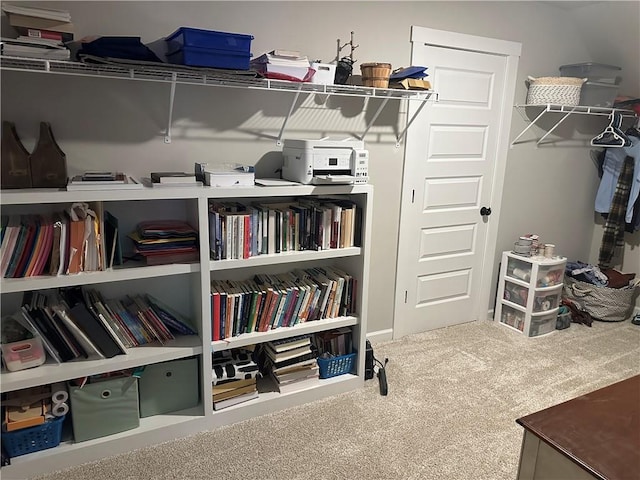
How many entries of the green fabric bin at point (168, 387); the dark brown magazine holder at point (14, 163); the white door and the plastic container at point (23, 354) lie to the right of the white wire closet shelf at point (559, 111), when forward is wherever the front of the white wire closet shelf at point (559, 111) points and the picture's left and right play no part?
4

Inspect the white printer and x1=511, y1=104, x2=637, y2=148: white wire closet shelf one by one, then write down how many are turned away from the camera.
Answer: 0

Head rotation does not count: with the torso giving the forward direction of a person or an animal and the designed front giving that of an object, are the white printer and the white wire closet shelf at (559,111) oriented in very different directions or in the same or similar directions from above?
same or similar directions

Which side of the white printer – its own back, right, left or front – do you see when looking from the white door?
left

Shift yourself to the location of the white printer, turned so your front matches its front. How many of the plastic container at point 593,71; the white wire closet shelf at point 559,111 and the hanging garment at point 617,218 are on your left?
3

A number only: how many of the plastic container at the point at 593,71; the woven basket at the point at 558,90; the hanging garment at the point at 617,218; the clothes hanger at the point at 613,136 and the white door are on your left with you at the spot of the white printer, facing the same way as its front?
5

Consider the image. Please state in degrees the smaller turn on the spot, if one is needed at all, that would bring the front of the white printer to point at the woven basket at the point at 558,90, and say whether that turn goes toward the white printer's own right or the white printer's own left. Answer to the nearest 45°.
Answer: approximately 90° to the white printer's own left

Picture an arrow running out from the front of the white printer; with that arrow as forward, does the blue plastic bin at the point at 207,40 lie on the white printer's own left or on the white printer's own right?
on the white printer's own right

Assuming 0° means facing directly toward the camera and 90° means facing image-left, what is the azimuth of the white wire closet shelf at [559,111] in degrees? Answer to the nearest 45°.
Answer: approximately 315°

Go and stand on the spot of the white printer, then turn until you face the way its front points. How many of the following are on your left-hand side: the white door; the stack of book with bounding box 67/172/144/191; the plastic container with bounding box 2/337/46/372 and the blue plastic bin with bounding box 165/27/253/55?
1

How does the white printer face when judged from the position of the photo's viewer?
facing the viewer and to the right of the viewer

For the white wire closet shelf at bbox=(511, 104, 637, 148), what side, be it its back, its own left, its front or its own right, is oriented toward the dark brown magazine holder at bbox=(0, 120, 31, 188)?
right

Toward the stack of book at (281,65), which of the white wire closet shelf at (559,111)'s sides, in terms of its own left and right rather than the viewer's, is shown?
right
